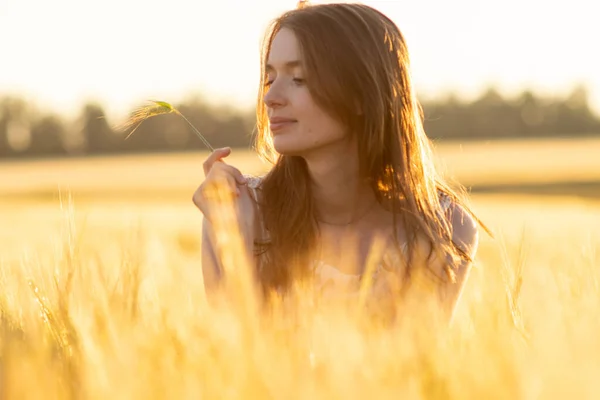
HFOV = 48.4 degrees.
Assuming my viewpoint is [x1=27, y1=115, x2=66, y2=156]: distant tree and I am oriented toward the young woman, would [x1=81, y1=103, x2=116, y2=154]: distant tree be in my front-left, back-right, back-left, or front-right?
front-left

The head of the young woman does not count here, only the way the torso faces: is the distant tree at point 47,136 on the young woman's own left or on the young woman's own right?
on the young woman's own right

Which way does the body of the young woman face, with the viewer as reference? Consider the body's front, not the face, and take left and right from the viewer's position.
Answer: facing the viewer and to the left of the viewer

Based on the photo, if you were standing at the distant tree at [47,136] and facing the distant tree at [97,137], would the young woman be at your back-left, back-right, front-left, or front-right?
front-right

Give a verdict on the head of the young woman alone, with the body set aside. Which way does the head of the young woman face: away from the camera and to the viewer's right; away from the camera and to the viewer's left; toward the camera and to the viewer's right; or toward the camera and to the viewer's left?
toward the camera and to the viewer's left
